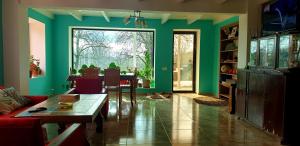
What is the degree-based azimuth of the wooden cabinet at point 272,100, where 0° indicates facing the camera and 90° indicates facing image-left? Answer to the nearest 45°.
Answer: approximately 45°

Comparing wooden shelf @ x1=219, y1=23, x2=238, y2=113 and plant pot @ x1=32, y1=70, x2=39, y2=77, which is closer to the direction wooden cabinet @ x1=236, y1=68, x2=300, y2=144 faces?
the plant pot

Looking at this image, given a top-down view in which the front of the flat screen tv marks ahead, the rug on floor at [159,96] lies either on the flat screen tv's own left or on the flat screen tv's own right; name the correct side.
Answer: on the flat screen tv's own right

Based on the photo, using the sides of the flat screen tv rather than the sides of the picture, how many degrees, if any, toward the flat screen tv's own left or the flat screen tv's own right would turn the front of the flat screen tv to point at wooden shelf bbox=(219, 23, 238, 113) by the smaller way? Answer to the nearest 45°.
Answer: approximately 90° to the flat screen tv's own right

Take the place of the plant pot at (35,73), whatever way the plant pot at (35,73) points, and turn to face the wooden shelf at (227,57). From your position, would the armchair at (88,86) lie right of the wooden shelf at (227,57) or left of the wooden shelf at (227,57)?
right
